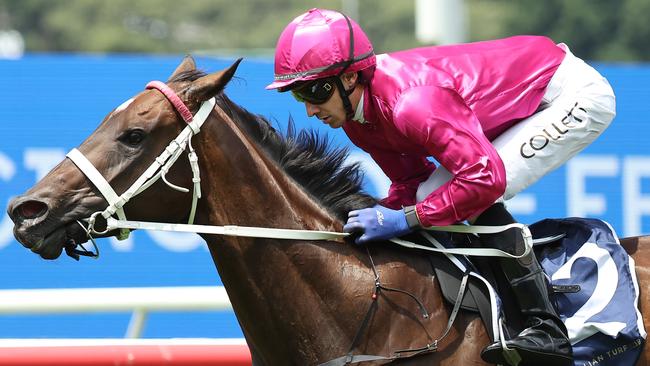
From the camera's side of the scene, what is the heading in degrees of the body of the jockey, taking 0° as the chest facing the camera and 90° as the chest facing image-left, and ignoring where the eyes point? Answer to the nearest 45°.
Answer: approximately 90°

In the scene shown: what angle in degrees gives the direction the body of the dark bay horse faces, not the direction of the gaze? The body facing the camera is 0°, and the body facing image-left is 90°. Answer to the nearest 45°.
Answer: approximately 90°
